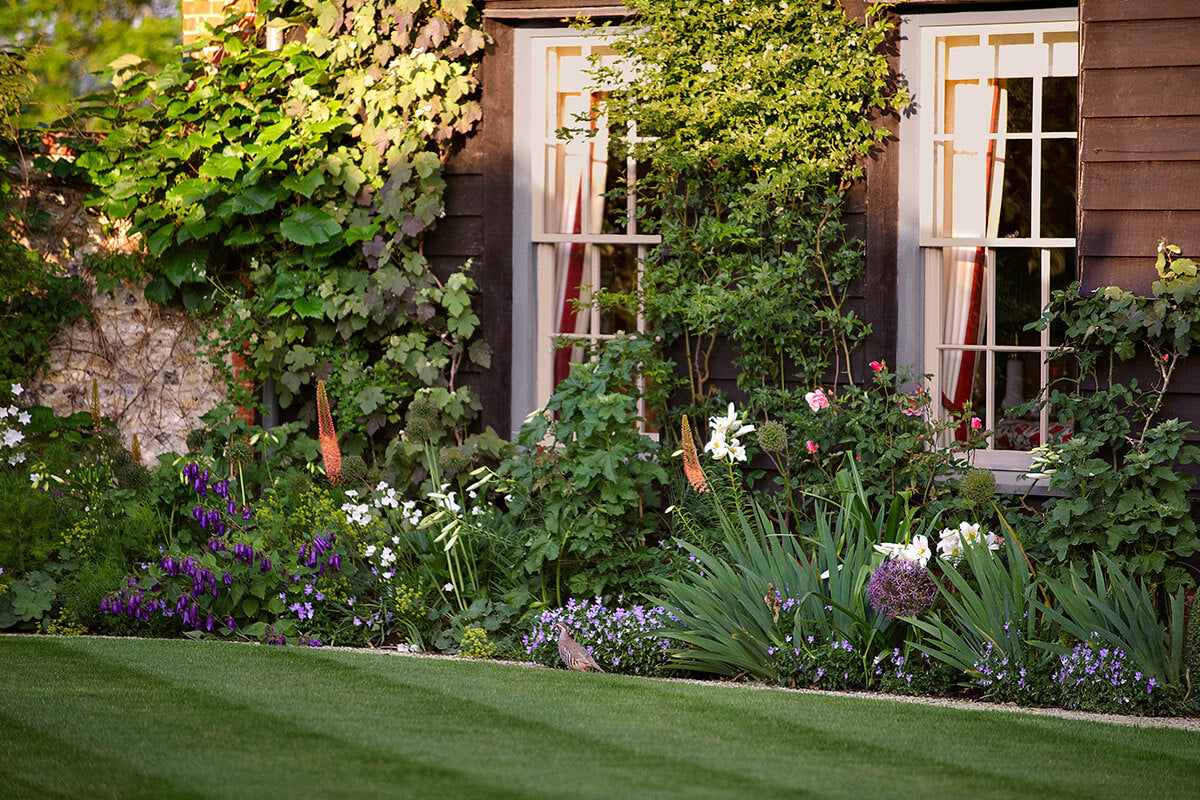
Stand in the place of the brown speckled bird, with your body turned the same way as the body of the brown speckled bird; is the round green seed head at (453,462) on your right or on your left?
on your right

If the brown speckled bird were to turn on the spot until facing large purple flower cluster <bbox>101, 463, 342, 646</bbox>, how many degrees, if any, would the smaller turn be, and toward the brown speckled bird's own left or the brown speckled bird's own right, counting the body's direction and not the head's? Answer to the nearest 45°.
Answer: approximately 45° to the brown speckled bird's own right

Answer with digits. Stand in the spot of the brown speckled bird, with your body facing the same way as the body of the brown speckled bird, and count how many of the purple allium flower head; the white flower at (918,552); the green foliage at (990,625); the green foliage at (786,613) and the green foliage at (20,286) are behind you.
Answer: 4

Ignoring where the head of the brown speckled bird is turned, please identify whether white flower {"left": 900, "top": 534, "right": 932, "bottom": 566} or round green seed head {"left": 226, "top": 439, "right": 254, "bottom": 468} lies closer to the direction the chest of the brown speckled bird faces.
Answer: the round green seed head

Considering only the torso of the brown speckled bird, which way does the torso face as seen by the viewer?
to the viewer's left

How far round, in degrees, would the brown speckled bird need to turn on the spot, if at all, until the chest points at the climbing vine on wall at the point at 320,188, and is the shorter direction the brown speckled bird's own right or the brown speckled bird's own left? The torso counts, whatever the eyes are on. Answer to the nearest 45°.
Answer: approximately 45° to the brown speckled bird's own right

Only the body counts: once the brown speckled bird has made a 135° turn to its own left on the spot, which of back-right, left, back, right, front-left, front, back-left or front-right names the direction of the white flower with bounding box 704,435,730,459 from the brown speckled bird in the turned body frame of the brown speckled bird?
left

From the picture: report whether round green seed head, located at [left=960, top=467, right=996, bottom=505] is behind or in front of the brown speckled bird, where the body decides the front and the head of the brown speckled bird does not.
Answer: behind

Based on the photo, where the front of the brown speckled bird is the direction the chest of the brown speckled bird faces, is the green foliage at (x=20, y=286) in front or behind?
in front

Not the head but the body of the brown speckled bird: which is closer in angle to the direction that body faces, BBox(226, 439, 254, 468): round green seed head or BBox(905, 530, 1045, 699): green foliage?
the round green seed head

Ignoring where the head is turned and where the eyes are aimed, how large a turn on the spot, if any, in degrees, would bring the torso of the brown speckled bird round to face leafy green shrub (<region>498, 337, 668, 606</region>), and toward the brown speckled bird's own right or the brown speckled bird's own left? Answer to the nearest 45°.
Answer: approximately 90° to the brown speckled bird's own right

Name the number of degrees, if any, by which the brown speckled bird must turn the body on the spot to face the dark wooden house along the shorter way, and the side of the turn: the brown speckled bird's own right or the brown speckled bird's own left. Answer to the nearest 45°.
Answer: approximately 135° to the brown speckled bird's own right

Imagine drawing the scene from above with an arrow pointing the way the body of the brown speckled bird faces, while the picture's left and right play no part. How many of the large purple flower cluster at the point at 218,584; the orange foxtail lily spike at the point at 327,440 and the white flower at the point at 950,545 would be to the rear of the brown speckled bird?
1

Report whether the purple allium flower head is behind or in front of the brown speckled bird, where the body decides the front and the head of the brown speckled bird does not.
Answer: behind

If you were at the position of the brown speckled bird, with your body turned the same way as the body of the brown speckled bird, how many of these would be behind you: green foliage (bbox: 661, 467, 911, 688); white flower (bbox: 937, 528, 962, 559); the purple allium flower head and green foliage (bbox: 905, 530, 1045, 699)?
4

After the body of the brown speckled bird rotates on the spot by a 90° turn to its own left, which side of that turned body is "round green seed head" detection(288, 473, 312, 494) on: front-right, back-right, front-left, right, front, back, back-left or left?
back-right

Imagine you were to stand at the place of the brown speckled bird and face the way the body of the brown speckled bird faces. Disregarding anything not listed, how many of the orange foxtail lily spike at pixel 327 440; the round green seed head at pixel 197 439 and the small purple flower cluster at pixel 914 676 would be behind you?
1
